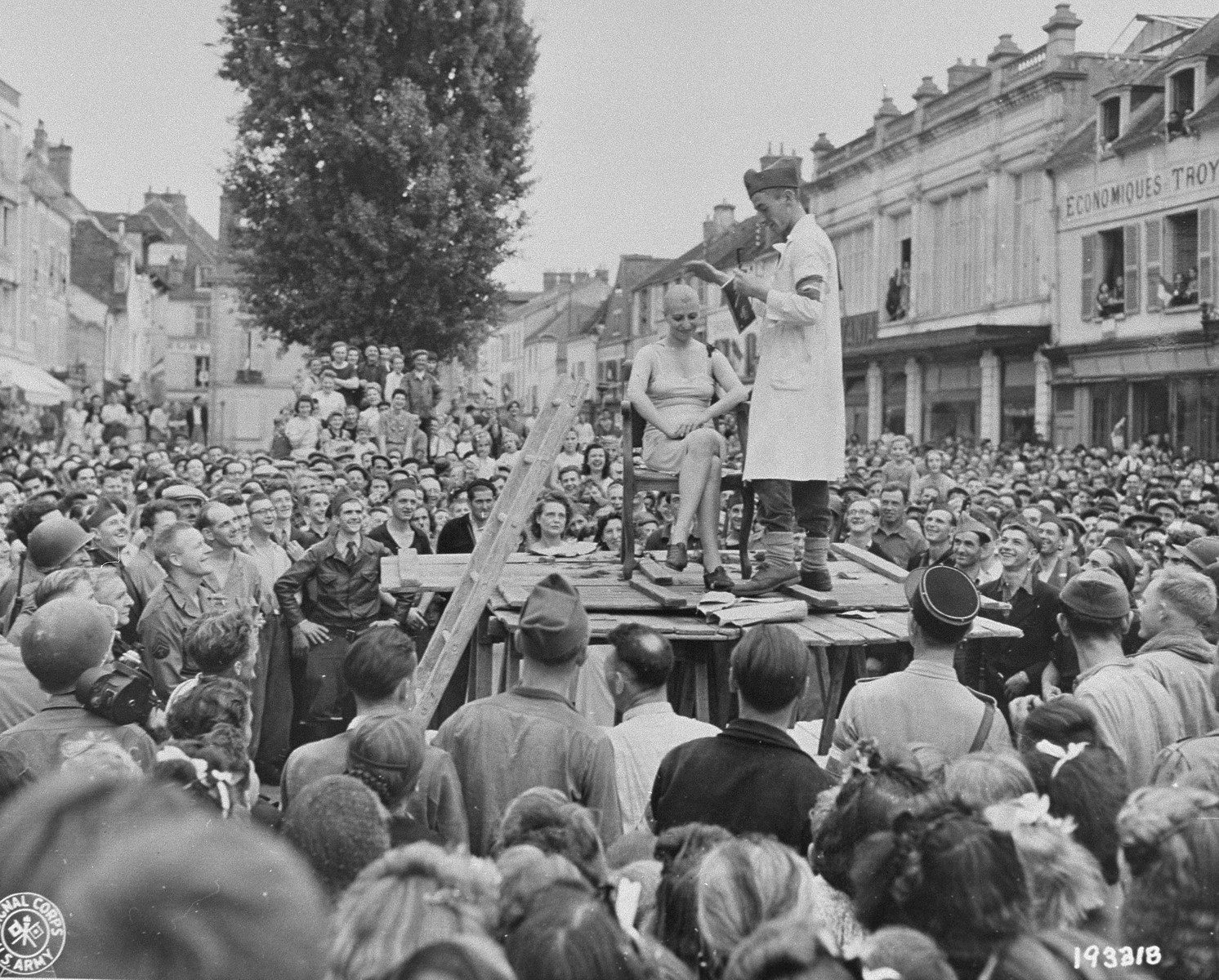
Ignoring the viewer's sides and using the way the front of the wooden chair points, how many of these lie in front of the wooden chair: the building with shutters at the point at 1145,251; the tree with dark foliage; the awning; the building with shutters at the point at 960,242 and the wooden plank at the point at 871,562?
0

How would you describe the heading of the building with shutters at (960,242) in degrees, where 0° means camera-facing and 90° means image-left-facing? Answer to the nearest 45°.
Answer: approximately 45°

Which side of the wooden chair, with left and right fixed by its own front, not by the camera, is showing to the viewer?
front

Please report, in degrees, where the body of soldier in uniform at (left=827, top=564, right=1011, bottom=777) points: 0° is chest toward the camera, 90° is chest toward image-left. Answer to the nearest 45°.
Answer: approximately 180°

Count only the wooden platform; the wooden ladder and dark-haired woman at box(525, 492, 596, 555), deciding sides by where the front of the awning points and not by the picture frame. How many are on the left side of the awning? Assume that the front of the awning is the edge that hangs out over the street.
0

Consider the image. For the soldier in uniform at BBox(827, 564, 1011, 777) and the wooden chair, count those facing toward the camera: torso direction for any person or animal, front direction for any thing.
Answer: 1

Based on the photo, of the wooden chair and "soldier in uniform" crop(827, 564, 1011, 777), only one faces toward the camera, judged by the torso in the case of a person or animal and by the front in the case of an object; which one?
the wooden chair

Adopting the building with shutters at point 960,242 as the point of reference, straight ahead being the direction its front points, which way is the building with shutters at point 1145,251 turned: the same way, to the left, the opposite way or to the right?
the same way

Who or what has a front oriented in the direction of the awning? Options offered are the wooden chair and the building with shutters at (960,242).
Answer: the building with shutters

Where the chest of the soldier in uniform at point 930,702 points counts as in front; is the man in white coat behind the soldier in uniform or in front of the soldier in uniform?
in front

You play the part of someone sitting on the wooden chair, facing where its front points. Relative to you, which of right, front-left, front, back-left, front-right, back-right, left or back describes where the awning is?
back-right

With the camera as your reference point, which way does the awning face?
facing the viewer and to the right of the viewer

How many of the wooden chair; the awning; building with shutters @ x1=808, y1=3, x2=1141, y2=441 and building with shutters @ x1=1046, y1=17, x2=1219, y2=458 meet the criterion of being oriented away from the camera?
0

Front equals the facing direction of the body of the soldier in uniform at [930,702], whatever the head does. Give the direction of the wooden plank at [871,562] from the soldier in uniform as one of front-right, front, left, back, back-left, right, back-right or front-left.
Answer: front

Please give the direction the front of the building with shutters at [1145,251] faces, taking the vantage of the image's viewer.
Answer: facing the viewer and to the left of the viewer

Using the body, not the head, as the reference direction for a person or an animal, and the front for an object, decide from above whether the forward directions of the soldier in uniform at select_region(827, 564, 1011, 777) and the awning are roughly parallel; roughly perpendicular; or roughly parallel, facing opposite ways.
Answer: roughly perpendicular

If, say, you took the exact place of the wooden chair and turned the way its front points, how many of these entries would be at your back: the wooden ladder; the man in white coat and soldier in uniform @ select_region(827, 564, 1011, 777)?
0

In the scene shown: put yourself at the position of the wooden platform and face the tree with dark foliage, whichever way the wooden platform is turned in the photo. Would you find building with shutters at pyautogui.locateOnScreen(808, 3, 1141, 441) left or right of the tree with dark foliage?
right

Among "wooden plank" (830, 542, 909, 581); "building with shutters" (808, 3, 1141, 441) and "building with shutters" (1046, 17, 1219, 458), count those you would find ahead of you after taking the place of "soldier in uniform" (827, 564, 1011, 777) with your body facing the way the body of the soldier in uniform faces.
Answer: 3
